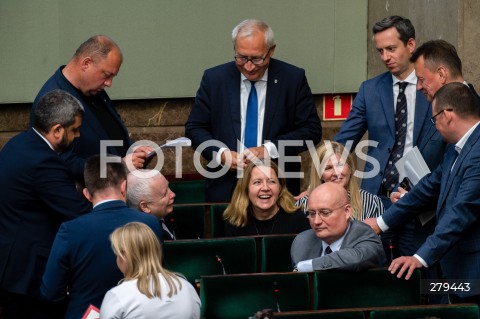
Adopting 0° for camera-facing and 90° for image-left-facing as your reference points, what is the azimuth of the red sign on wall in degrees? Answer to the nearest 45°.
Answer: approximately 0°

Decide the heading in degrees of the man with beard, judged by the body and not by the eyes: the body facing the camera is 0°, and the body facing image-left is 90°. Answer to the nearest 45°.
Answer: approximately 225°

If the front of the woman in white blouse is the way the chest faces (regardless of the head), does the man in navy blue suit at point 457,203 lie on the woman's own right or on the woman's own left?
on the woman's own right

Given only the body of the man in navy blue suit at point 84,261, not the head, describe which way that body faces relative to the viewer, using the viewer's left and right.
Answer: facing away from the viewer

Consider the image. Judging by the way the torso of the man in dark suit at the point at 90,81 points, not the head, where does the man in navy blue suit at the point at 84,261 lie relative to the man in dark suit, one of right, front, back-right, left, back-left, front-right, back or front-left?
front-right

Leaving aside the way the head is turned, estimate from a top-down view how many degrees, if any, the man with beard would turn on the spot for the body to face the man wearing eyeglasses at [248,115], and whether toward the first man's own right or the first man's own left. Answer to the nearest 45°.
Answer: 0° — they already face them

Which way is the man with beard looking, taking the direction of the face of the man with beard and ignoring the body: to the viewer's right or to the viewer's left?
to the viewer's right

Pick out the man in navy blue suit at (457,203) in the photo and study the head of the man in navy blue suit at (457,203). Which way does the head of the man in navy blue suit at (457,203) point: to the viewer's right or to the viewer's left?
to the viewer's left

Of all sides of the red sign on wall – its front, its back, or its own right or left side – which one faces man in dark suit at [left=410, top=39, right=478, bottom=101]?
front
